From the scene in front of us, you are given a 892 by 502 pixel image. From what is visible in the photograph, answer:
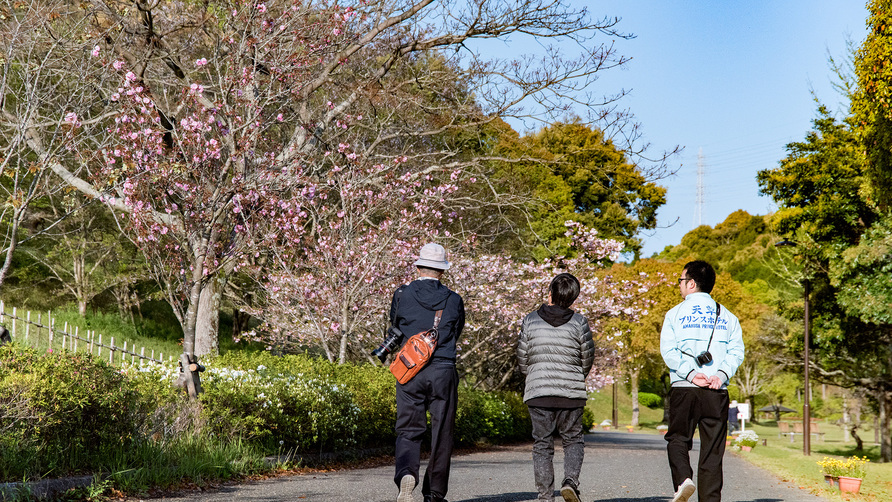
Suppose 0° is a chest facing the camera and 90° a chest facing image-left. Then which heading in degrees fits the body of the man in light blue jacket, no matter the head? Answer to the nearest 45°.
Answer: approximately 180°

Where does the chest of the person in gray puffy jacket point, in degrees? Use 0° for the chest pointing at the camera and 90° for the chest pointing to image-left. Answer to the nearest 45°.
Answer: approximately 180°

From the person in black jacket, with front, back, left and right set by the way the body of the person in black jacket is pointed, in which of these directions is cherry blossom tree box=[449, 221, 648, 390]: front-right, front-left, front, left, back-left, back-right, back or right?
front

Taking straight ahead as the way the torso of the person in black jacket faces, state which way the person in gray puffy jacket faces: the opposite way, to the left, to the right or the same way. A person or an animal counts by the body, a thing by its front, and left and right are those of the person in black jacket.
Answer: the same way

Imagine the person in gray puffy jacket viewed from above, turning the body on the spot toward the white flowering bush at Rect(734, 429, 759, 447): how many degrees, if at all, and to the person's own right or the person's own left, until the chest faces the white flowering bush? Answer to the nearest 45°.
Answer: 0° — they already face it

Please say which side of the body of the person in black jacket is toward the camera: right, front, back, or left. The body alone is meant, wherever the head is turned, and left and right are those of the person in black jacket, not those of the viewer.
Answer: back

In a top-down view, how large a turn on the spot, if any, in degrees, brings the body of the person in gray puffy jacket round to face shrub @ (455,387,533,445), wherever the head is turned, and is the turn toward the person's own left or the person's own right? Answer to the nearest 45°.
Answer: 0° — they already face it

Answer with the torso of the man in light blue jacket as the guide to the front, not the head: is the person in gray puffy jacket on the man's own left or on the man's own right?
on the man's own left

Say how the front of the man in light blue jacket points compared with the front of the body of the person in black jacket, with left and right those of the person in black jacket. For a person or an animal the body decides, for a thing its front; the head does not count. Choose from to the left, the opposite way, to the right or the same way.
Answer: the same way

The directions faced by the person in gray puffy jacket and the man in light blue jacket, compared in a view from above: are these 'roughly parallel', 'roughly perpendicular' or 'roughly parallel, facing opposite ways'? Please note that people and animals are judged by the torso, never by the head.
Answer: roughly parallel

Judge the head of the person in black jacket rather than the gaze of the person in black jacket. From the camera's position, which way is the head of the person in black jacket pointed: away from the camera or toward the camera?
away from the camera

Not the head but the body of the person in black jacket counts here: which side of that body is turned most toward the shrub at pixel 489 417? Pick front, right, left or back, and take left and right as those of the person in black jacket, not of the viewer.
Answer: front

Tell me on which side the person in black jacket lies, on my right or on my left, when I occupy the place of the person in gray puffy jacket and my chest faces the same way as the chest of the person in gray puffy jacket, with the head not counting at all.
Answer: on my left
